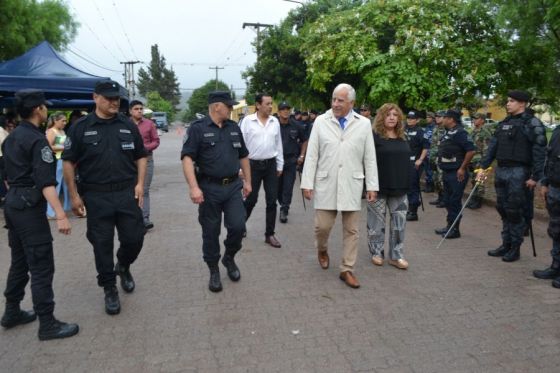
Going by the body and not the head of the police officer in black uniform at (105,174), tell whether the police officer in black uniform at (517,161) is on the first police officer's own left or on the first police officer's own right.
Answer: on the first police officer's own left

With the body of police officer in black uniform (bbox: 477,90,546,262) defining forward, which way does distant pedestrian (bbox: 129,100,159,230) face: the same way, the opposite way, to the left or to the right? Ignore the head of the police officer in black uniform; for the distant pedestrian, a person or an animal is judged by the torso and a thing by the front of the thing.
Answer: to the left

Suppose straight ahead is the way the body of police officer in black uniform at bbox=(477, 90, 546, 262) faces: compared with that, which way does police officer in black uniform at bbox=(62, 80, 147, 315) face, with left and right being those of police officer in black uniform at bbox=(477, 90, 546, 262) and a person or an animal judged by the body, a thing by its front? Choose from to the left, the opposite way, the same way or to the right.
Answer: to the left

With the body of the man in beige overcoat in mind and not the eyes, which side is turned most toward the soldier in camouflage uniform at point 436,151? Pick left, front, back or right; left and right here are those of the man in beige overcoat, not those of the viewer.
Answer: back

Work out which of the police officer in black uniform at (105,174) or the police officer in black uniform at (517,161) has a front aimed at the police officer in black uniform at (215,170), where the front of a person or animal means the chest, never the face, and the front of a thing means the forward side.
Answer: the police officer in black uniform at (517,161)

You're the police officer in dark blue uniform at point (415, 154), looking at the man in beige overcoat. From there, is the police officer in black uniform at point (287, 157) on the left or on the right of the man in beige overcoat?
right

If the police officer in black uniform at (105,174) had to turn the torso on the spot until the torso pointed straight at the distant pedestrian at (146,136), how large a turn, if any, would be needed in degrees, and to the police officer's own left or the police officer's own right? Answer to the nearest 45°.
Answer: approximately 180°

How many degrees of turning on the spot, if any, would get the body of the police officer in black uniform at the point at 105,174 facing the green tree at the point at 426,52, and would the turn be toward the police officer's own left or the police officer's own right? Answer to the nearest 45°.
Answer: approximately 135° to the police officer's own left

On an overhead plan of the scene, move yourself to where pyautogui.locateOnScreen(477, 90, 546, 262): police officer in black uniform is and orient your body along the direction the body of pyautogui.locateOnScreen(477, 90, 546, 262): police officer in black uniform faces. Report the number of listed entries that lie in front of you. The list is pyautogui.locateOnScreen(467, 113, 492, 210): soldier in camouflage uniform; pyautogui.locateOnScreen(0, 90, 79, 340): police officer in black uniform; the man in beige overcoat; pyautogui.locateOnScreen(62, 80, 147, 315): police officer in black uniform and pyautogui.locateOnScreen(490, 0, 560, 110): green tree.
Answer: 3

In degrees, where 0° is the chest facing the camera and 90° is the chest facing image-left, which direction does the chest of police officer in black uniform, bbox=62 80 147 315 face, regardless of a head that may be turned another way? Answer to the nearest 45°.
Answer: approximately 0°

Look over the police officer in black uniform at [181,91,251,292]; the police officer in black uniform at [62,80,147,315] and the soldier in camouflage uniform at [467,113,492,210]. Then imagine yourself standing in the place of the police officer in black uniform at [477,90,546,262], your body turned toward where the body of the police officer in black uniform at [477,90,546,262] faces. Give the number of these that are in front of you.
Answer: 2
